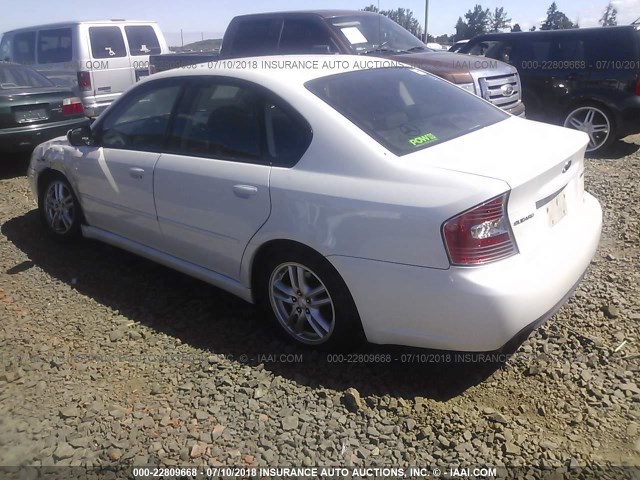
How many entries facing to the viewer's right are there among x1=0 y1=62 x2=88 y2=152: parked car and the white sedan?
0

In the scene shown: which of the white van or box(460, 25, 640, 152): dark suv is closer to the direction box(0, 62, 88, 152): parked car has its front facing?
the white van

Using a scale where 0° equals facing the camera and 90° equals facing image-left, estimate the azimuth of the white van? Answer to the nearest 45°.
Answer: approximately 135°

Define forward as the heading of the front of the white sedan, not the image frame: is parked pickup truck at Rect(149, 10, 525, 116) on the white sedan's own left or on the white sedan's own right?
on the white sedan's own right

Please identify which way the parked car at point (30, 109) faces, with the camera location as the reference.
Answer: facing away from the viewer and to the left of the viewer

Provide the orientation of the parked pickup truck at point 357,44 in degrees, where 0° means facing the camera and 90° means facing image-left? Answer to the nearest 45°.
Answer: approximately 315°

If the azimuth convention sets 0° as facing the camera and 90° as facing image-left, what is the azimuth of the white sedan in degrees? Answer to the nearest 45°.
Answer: approximately 135°

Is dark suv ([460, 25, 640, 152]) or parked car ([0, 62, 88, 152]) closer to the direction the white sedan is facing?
the parked car

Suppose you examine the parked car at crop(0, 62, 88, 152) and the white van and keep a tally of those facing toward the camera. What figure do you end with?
0

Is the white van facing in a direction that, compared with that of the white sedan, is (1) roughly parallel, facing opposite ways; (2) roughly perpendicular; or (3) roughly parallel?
roughly parallel

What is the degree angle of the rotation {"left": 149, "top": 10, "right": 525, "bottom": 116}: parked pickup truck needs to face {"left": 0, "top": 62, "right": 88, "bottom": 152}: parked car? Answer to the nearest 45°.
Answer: approximately 135° to its right

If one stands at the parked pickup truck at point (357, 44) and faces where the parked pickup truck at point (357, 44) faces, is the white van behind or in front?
behind

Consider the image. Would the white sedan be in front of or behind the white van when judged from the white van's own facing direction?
behind
